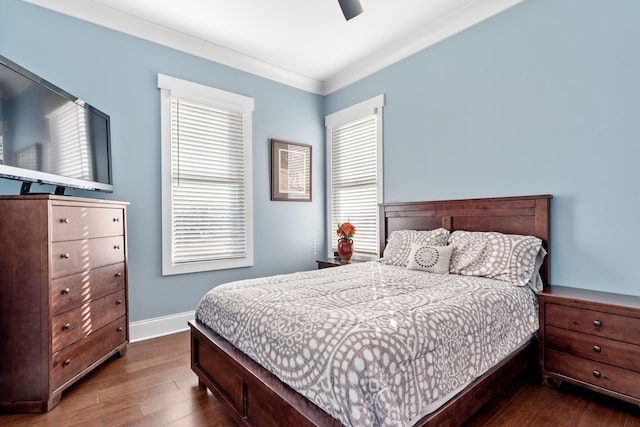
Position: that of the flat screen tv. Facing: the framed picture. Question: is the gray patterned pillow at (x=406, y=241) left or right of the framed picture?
right

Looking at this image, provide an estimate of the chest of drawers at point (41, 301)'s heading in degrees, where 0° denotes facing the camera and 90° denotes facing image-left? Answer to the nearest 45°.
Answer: approximately 315°

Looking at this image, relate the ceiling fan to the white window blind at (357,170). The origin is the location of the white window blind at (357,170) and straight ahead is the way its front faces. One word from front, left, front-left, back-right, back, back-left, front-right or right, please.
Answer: front-left

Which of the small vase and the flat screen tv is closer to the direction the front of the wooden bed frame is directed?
the flat screen tv

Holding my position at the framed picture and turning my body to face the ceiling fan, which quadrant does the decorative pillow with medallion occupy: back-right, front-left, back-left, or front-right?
front-left

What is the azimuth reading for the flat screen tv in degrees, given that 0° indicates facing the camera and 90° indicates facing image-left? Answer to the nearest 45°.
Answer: approximately 315°

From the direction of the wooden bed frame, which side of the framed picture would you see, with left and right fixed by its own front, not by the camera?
front

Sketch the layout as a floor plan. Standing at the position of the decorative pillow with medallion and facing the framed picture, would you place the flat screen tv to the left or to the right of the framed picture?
left

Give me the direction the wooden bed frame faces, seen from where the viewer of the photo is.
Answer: facing the viewer and to the left of the viewer

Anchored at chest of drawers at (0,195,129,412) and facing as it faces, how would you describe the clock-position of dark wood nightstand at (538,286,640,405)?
The dark wood nightstand is roughly at 12 o'clock from the chest of drawers.

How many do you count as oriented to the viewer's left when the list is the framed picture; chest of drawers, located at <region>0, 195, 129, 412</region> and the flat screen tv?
0

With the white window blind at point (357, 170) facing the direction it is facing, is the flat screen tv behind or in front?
in front

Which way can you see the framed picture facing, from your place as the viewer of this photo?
facing the viewer and to the right of the viewer
